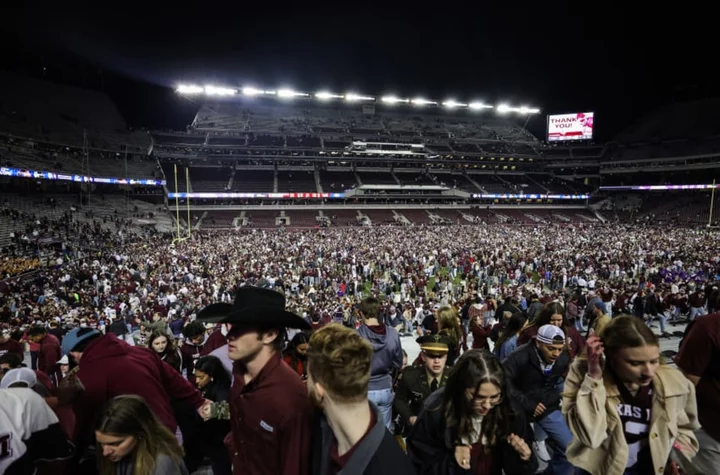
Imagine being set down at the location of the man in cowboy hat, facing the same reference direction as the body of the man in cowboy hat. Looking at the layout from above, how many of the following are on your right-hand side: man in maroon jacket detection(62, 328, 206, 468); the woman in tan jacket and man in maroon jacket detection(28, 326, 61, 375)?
2

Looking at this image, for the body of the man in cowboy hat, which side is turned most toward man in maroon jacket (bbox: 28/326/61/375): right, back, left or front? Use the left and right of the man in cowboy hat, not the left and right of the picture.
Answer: right

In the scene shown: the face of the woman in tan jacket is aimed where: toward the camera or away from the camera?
toward the camera

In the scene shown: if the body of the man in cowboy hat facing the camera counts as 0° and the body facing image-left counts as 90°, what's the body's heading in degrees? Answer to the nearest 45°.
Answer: approximately 45°

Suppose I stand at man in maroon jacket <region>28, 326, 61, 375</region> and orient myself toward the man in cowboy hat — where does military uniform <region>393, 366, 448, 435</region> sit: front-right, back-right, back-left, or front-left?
front-left

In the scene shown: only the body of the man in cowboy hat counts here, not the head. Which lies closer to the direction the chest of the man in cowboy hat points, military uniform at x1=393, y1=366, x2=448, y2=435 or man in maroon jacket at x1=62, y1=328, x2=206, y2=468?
the man in maroon jacket

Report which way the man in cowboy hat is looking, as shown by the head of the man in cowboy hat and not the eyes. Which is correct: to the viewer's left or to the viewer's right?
to the viewer's left

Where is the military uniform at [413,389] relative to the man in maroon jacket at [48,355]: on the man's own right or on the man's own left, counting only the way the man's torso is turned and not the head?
on the man's own left

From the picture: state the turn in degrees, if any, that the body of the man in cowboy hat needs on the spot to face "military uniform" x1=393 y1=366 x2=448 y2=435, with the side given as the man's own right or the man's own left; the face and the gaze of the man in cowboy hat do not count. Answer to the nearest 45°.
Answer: approximately 180°

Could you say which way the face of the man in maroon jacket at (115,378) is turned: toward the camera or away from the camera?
away from the camera

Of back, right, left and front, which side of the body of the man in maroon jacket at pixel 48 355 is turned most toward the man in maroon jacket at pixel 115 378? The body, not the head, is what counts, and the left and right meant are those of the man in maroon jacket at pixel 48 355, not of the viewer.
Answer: left

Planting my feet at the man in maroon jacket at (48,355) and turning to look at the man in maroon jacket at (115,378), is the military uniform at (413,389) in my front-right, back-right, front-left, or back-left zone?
front-left

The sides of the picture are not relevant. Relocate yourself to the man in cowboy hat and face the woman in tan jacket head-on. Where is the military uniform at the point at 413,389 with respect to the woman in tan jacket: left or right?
left

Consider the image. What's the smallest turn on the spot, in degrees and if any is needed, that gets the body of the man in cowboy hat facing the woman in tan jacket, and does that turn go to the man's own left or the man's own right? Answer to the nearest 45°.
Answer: approximately 135° to the man's own left
